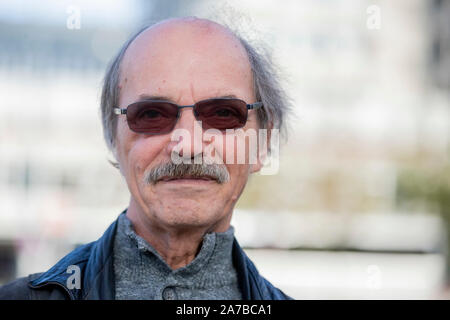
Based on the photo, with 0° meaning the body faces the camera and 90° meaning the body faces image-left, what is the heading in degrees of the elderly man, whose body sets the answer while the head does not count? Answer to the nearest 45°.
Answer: approximately 0°
